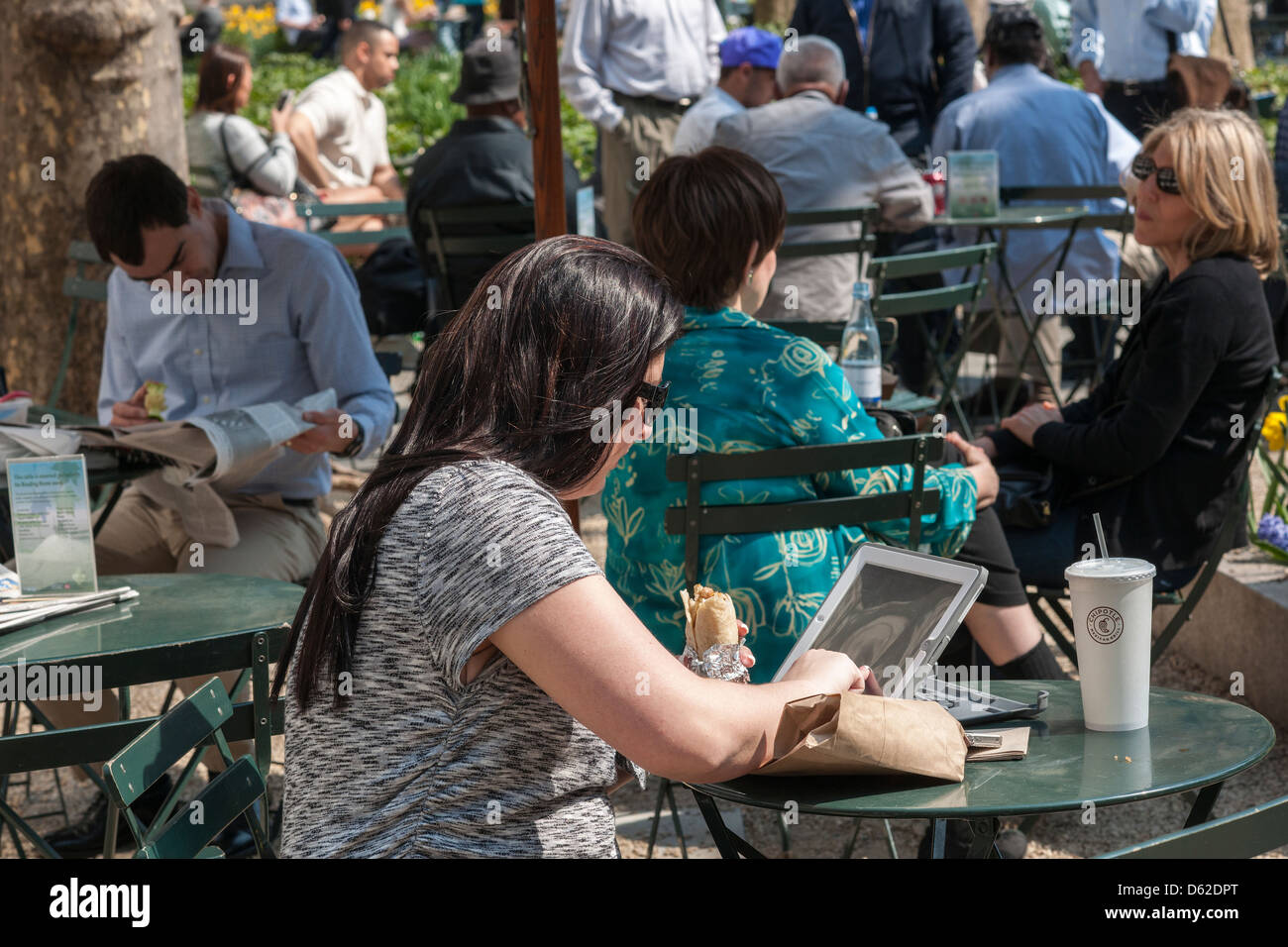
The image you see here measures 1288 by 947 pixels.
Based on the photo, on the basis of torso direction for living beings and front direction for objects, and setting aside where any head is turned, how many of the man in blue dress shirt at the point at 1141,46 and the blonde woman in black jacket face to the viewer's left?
1

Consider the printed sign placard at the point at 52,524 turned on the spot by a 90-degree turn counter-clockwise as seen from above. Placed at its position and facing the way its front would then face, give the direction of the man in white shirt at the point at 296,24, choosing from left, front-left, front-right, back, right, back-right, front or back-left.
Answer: left

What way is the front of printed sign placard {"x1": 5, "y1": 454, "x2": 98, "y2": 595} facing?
toward the camera

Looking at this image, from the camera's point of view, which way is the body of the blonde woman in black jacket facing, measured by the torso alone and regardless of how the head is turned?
to the viewer's left

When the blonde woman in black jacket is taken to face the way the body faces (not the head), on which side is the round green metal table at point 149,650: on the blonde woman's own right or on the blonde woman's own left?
on the blonde woman's own left

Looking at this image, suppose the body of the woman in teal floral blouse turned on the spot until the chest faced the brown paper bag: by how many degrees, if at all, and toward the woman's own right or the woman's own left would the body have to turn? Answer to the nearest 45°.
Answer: approximately 135° to the woman's own right

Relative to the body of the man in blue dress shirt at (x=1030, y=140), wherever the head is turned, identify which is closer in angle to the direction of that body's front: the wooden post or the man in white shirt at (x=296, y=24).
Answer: the man in white shirt

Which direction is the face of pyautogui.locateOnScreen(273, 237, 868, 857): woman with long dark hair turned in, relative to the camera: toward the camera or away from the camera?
away from the camera

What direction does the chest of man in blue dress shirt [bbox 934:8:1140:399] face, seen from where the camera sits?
away from the camera

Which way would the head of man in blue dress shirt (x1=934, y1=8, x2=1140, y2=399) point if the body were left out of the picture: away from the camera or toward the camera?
away from the camera

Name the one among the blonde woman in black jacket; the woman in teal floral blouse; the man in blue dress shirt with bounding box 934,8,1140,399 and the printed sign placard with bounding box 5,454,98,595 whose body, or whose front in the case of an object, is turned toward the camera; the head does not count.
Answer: the printed sign placard

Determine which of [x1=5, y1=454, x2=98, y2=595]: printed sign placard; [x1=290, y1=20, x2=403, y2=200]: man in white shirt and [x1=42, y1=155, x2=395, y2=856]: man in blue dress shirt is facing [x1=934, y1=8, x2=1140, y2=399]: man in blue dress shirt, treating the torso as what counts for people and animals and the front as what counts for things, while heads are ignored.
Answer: the man in white shirt

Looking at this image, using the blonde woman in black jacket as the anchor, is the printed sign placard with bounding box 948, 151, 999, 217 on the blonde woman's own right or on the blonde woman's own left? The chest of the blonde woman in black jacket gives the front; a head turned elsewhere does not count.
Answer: on the blonde woman's own right

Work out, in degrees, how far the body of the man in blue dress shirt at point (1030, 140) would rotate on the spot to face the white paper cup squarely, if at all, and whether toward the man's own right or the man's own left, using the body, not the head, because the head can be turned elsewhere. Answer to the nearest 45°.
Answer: approximately 180°

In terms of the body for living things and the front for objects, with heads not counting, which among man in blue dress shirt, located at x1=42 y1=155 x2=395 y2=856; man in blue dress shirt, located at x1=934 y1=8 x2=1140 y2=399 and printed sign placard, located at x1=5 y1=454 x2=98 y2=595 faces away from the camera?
man in blue dress shirt, located at x1=934 y1=8 x2=1140 y2=399
